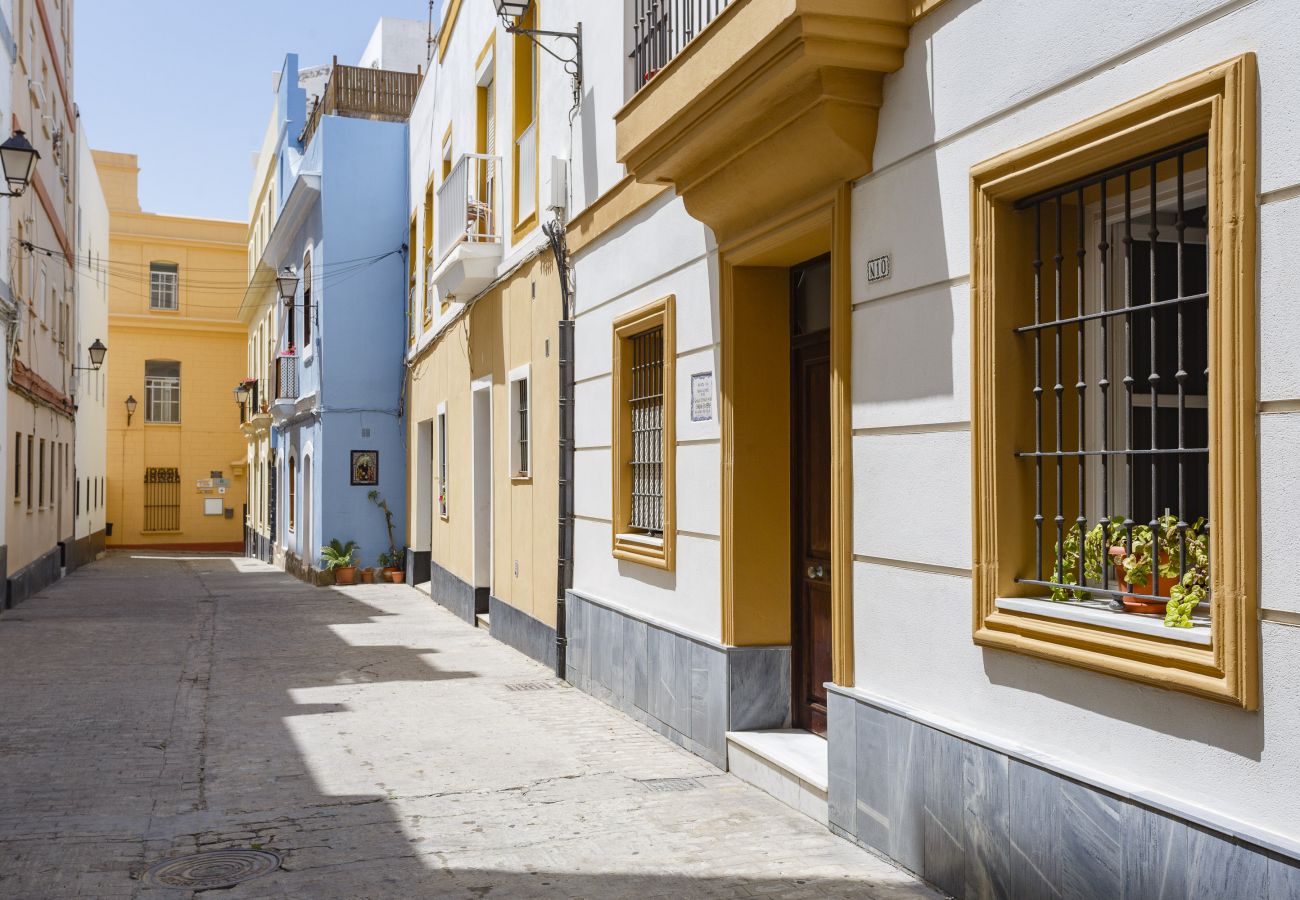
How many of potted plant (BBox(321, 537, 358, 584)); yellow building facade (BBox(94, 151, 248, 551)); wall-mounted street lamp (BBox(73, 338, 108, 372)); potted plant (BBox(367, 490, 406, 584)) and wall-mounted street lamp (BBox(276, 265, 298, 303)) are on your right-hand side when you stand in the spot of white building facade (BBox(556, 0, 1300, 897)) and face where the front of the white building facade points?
5

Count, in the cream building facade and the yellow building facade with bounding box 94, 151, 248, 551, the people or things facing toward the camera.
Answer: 1

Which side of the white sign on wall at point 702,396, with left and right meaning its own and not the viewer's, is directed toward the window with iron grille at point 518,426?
right

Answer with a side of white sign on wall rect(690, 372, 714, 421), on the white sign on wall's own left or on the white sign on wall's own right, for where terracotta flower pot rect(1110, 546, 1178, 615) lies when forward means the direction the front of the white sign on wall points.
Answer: on the white sign on wall's own left

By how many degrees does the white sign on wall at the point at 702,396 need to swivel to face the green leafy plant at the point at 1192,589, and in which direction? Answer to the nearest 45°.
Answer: approximately 90° to its left

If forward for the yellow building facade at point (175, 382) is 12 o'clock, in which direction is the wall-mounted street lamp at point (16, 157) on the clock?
The wall-mounted street lamp is roughly at 12 o'clock from the yellow building facade.

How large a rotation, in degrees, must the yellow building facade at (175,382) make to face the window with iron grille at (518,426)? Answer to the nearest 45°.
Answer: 0° — it already faces it

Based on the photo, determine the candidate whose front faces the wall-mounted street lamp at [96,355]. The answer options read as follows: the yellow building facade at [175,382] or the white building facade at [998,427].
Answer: the yellow building facade

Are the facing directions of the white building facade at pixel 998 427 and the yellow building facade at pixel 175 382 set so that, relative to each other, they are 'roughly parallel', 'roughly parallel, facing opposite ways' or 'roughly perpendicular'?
roughly perpendicular

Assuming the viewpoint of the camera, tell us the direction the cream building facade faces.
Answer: facing to the right of the viewer

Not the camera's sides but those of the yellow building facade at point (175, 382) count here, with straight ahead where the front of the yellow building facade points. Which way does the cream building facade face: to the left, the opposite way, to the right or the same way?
to the left

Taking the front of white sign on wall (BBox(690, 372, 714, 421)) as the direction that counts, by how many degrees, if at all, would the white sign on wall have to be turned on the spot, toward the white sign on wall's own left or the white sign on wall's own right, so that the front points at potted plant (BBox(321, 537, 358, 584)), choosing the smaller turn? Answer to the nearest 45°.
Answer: approximately 90° to the white sign on wall's own right
